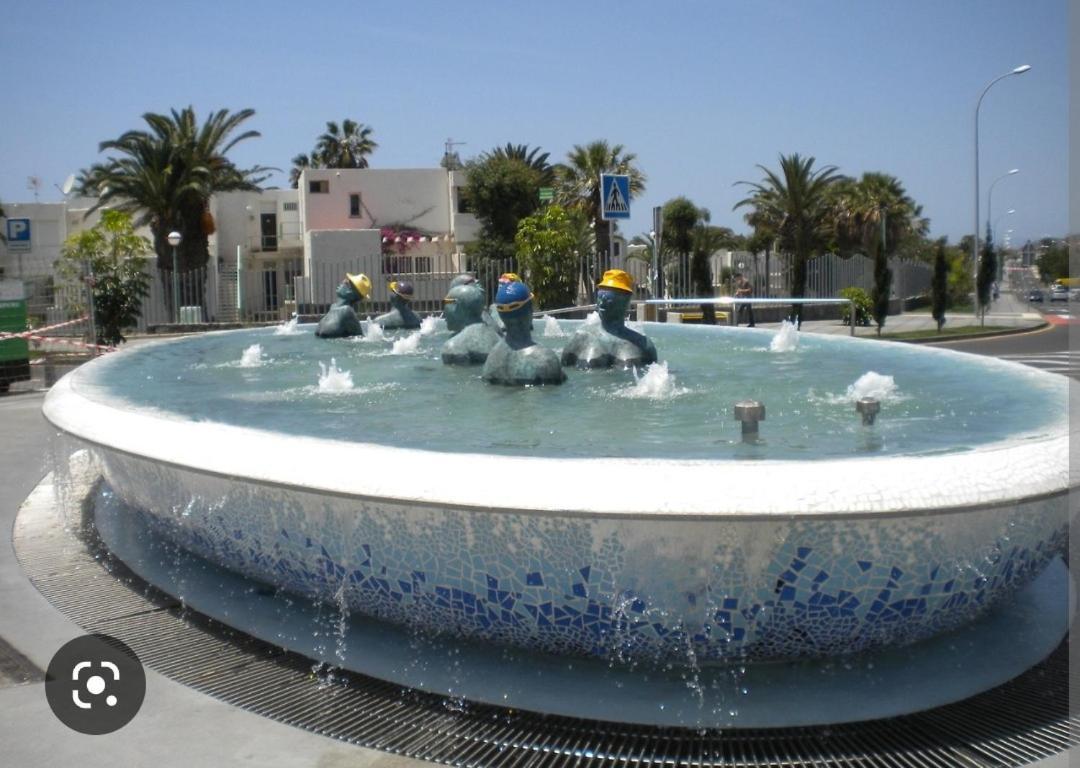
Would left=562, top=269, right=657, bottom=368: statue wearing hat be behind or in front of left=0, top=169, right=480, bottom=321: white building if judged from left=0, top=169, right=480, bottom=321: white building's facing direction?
in front

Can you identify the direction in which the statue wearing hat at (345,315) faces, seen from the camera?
facing to the left of the viewer

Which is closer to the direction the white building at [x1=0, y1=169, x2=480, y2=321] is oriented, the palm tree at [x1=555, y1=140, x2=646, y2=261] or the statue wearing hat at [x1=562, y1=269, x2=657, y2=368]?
the statue wearing hat

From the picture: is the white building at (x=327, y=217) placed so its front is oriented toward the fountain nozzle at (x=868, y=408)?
yes

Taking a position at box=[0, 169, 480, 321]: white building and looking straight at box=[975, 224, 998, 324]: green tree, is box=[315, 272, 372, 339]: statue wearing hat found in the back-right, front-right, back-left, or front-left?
front-right

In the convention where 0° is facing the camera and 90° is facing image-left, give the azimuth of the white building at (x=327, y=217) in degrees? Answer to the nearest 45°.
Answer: approximately 0°

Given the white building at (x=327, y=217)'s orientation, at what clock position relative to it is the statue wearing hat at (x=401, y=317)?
The statue wearing hat is roughly at 12 o'clock from the white building.
